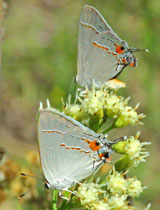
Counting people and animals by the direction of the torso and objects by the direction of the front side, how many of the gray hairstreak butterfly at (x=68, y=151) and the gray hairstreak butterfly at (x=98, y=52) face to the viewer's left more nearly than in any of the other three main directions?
2

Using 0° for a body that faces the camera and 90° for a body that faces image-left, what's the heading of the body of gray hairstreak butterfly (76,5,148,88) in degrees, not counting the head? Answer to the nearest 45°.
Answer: approximately 90°

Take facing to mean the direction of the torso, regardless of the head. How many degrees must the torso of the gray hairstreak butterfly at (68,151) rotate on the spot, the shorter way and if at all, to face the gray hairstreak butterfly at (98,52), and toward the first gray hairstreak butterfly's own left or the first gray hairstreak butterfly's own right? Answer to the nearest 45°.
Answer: approximately 90° to the first gray hairstreak butterfly's own right

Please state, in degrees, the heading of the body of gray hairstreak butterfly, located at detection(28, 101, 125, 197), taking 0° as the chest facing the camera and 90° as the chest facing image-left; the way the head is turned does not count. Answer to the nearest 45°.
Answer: approximately 90°

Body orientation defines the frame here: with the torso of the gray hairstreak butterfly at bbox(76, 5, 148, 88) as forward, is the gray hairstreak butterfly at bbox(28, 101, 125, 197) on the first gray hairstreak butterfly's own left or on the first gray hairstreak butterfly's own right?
on the first gray hairstreak butterfly's own left

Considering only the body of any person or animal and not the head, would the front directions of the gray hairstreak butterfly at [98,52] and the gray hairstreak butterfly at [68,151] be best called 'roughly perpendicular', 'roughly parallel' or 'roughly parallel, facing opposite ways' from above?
roughly parallel
